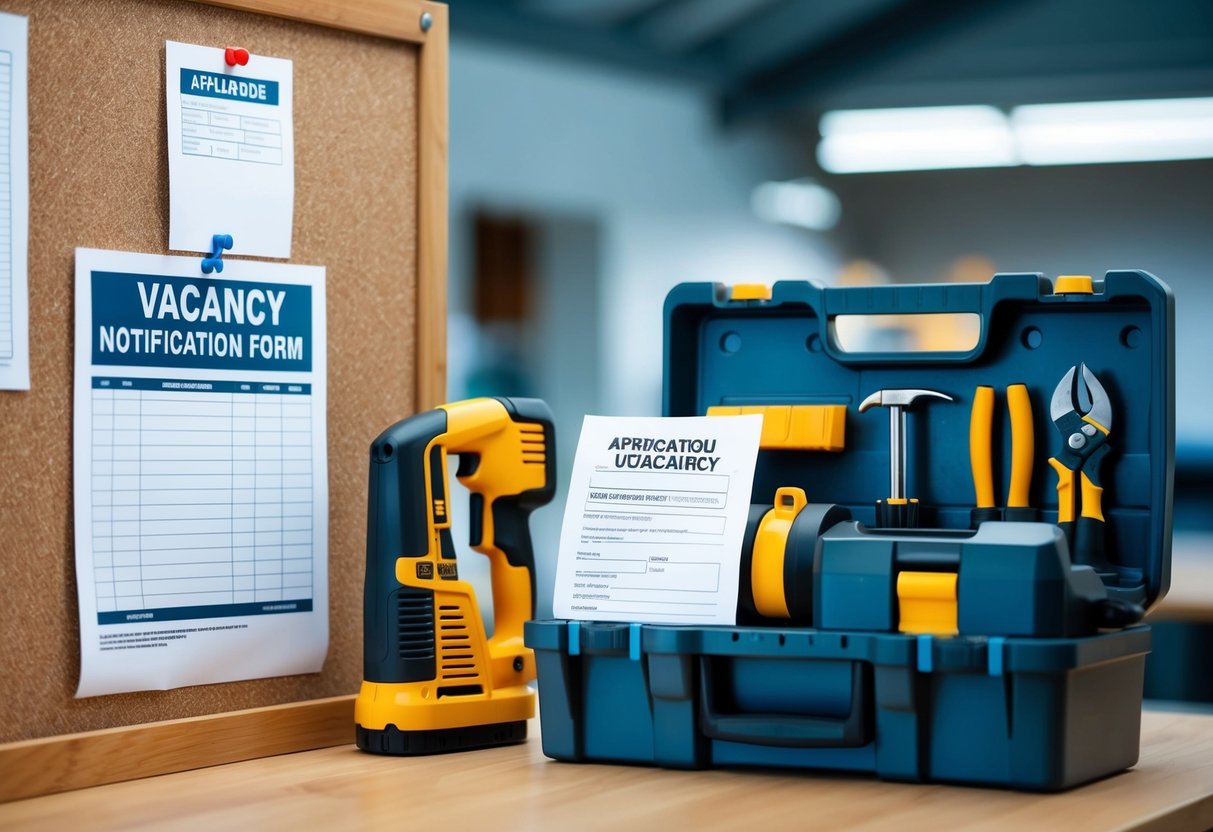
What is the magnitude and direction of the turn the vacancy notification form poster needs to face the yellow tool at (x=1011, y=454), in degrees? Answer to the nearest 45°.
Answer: approximately 45° to its left

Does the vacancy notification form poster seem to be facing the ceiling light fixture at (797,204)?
no

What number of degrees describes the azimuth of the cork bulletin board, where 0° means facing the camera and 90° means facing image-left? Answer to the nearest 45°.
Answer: approximately 315°

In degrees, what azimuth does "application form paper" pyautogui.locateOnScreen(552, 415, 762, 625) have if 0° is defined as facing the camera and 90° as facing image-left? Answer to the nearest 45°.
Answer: approximately 0°

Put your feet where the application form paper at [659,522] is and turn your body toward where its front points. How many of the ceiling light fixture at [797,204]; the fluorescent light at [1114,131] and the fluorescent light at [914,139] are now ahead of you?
0

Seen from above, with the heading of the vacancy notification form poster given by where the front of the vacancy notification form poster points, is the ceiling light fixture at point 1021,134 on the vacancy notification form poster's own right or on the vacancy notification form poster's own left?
on the vacancy notification form poster's own left

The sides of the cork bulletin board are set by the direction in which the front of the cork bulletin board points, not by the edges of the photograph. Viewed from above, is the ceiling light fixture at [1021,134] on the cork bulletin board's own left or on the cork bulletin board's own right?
on the cork bulletin board's own left

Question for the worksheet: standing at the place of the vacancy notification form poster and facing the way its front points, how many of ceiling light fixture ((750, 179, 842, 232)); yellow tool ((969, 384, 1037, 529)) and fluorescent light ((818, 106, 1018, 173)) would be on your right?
0
